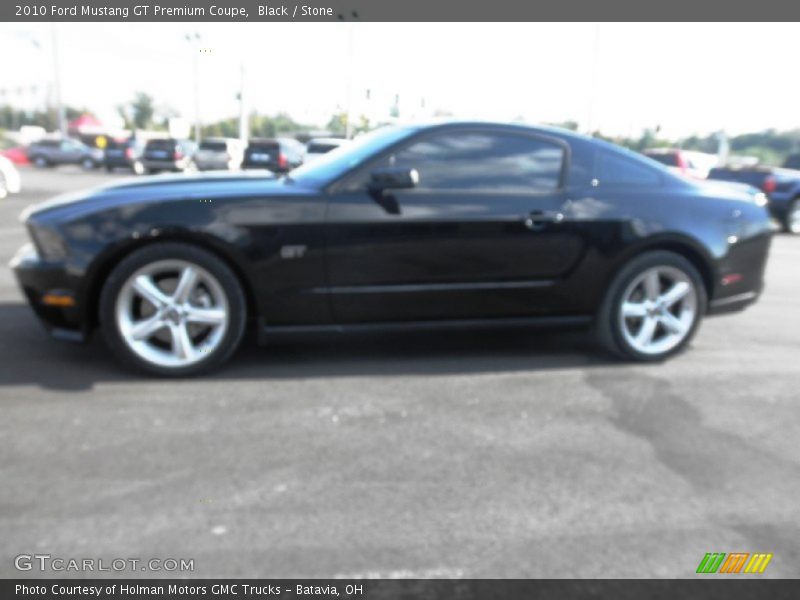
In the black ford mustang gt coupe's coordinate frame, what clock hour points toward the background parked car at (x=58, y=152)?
The background parked car is roughly at 2 o'clock from the black ford mustang gt coupe.

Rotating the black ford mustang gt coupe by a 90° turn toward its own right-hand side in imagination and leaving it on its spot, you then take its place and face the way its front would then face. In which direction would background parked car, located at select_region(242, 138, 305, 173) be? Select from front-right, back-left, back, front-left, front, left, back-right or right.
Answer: front

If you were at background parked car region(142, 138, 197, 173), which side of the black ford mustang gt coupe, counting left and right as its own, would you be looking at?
right

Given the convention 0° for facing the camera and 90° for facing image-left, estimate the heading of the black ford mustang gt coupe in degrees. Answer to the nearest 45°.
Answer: approximately 90°

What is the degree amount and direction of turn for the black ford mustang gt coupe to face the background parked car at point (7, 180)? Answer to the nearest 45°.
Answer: approximately 45° to its right
